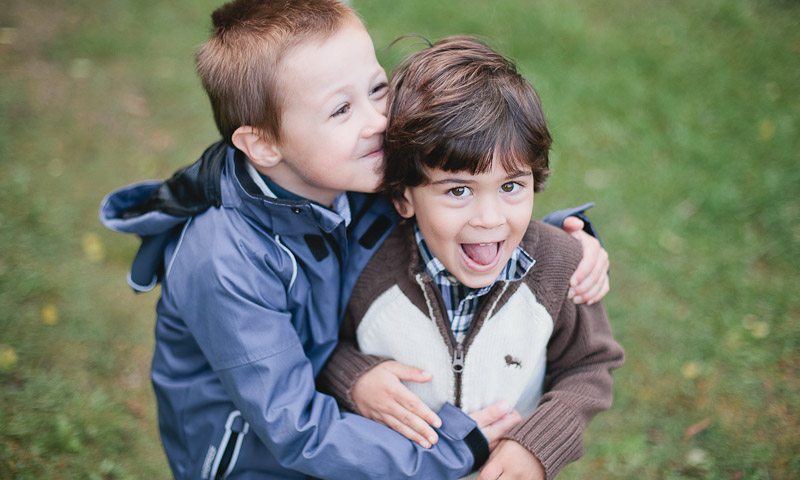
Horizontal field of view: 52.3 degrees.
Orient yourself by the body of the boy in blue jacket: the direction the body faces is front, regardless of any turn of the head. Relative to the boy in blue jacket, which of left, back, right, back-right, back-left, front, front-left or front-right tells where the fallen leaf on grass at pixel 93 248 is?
back

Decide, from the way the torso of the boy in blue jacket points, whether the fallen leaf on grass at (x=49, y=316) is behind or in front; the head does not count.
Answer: behind

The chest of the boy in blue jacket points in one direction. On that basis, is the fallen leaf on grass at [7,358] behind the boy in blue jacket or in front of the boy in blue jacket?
behind

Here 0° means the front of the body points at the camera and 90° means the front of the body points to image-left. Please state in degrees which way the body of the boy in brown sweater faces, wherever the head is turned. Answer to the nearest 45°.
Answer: approximately 0°

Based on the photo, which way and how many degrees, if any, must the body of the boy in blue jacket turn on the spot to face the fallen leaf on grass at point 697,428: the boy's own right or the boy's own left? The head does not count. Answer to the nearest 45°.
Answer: approximately 45° to the boy's own left

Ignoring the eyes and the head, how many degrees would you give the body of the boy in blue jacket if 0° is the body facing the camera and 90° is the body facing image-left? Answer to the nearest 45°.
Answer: approximately 315°
